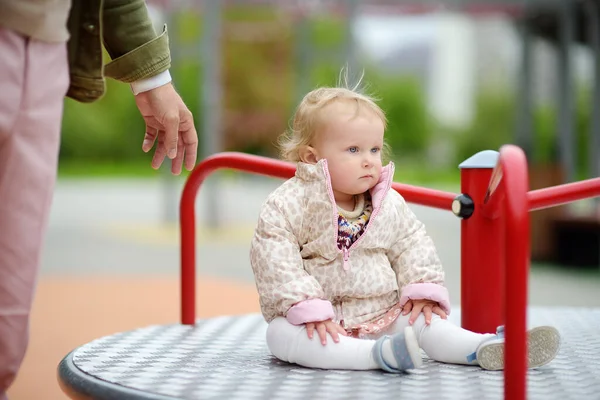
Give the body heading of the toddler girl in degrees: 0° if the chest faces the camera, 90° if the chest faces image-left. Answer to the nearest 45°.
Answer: approximately 315°

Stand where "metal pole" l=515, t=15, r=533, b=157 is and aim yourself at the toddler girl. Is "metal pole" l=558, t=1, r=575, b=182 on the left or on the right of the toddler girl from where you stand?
left

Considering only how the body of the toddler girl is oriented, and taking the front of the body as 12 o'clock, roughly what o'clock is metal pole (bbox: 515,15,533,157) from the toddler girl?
The metal pole is roughly at 8 o'clock from the toddler girl.

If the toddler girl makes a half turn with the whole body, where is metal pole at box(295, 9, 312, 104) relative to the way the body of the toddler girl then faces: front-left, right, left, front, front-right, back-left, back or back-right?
front-right

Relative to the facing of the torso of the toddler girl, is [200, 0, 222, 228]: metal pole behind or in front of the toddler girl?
behind

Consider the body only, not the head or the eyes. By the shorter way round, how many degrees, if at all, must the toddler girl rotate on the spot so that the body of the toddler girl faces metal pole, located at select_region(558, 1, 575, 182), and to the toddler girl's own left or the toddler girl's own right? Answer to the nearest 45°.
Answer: approximately 135° to the toddler girl's own left

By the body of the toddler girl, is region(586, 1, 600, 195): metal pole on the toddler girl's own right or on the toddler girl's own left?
on the toddler girl's own left
